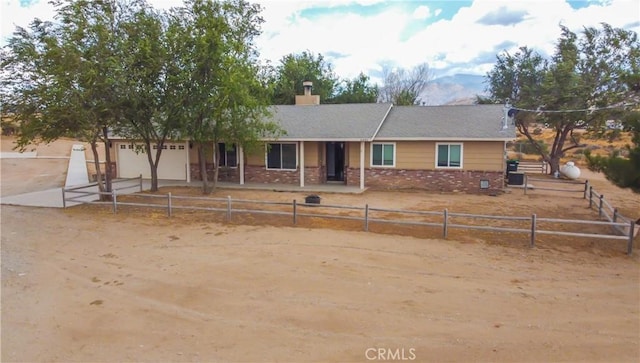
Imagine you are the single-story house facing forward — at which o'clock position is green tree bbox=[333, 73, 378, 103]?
The green tree is roughly at 6 o'clock from the single-story house.

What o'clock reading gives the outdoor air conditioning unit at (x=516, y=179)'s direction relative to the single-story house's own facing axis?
The outdoor air conditioning unit is roughly at 9 o'clock from the single-story house.

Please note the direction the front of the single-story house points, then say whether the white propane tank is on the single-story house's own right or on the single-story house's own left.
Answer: on the single-story house's own left

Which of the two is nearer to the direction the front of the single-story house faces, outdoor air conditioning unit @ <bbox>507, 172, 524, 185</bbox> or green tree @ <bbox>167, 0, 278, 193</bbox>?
the green tree

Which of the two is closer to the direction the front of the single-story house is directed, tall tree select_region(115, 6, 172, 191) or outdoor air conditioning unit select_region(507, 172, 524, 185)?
the tall tree

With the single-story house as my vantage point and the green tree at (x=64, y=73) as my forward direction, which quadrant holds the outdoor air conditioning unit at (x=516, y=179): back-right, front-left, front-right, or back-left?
back-left

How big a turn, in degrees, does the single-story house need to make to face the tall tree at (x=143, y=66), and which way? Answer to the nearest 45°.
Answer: approximately 45° to its right

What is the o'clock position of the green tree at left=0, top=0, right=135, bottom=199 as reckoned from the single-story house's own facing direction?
The green tree is roughly at 2 o'clock from the single-story house.

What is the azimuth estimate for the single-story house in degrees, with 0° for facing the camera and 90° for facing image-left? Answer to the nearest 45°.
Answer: approximately 0°

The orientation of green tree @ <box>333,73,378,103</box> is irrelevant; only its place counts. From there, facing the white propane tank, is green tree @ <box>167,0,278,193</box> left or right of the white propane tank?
right
